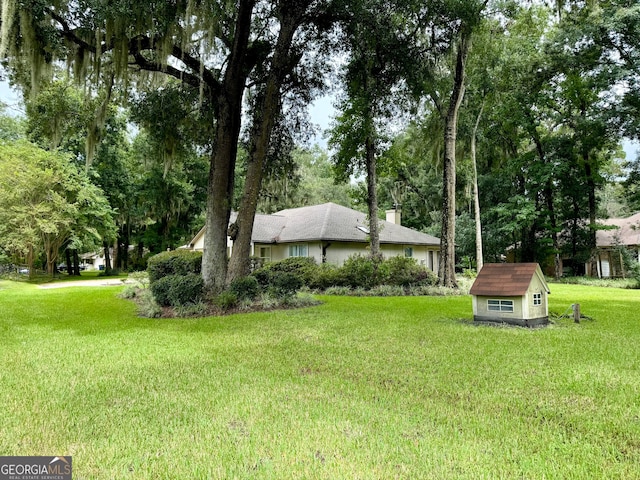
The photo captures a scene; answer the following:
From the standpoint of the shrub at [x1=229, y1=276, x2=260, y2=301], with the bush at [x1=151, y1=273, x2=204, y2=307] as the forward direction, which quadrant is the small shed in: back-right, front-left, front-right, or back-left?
back-left

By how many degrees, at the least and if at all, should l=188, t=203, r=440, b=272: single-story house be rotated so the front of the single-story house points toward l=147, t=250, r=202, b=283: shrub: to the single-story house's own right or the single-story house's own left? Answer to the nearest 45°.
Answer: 0° — it already faces it

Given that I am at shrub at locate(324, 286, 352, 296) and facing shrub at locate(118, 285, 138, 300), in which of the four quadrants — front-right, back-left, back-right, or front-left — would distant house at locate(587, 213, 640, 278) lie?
back-right

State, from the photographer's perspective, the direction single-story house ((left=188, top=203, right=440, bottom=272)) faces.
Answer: facing the viewer and to the left of the viewer

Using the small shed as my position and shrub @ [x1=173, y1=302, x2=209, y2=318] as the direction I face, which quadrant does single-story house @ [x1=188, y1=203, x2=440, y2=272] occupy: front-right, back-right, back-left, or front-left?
front-right

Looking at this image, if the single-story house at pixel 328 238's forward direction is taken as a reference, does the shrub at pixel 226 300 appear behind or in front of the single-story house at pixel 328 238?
in front

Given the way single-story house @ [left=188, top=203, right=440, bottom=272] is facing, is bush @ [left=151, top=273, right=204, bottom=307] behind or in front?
in front

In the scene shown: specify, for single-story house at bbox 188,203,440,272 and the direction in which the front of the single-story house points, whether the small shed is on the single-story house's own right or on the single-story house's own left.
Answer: on the single-story house's own left

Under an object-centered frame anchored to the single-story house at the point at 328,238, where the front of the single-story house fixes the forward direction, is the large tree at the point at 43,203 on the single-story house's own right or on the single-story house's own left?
on the single-story house's own right

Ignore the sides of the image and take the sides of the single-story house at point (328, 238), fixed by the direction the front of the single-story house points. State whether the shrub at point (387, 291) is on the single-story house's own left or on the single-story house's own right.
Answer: on the single-story house's own left

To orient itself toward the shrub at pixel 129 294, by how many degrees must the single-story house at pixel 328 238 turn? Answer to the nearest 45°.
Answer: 0° — it already faces it

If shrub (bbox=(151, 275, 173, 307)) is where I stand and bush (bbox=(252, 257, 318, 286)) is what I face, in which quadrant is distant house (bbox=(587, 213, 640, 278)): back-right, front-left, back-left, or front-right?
front-right

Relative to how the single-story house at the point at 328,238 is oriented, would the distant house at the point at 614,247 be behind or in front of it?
behind

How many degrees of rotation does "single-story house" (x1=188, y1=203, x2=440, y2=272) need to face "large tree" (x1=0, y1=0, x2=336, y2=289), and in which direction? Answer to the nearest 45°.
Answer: approximately 45° to its left
